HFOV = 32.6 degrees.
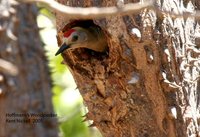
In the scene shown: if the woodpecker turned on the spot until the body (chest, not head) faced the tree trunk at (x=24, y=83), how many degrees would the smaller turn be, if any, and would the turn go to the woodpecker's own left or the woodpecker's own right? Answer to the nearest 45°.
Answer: approximately 45° to the woodpecker's own right

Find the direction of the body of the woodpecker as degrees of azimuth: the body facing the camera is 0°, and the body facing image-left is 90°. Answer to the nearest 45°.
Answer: approximately 90°
